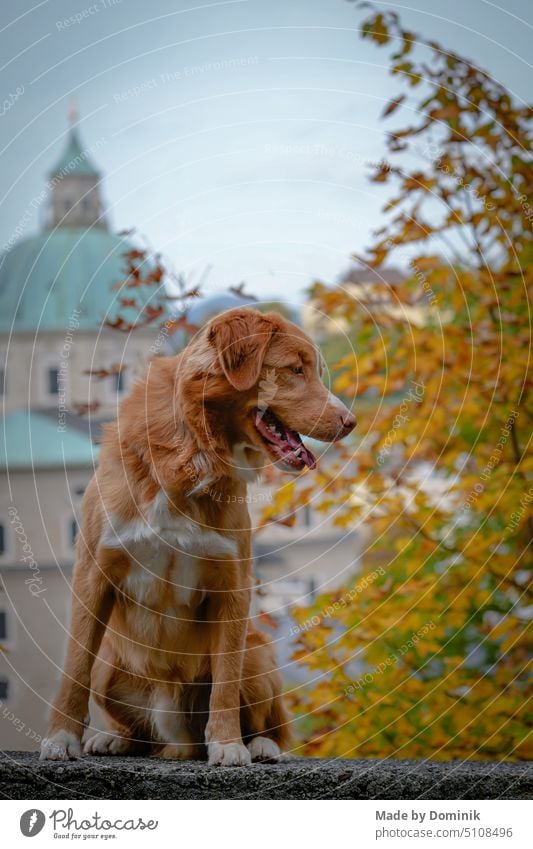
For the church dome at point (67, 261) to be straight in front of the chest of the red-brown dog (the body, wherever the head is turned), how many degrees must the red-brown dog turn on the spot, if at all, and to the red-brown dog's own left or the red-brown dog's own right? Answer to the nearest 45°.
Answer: approximately 180°

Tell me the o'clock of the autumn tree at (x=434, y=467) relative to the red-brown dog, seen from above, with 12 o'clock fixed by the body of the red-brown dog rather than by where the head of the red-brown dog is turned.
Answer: The autumn tree is roughly at 7 o'clock from the red-brown dog.

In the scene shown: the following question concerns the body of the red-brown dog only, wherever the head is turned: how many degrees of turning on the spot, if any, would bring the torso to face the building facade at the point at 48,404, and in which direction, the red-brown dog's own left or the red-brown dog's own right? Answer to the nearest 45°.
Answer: approximately 180°

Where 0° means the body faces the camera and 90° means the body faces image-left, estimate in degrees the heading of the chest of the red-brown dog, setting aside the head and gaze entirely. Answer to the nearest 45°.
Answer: approximately 0°
